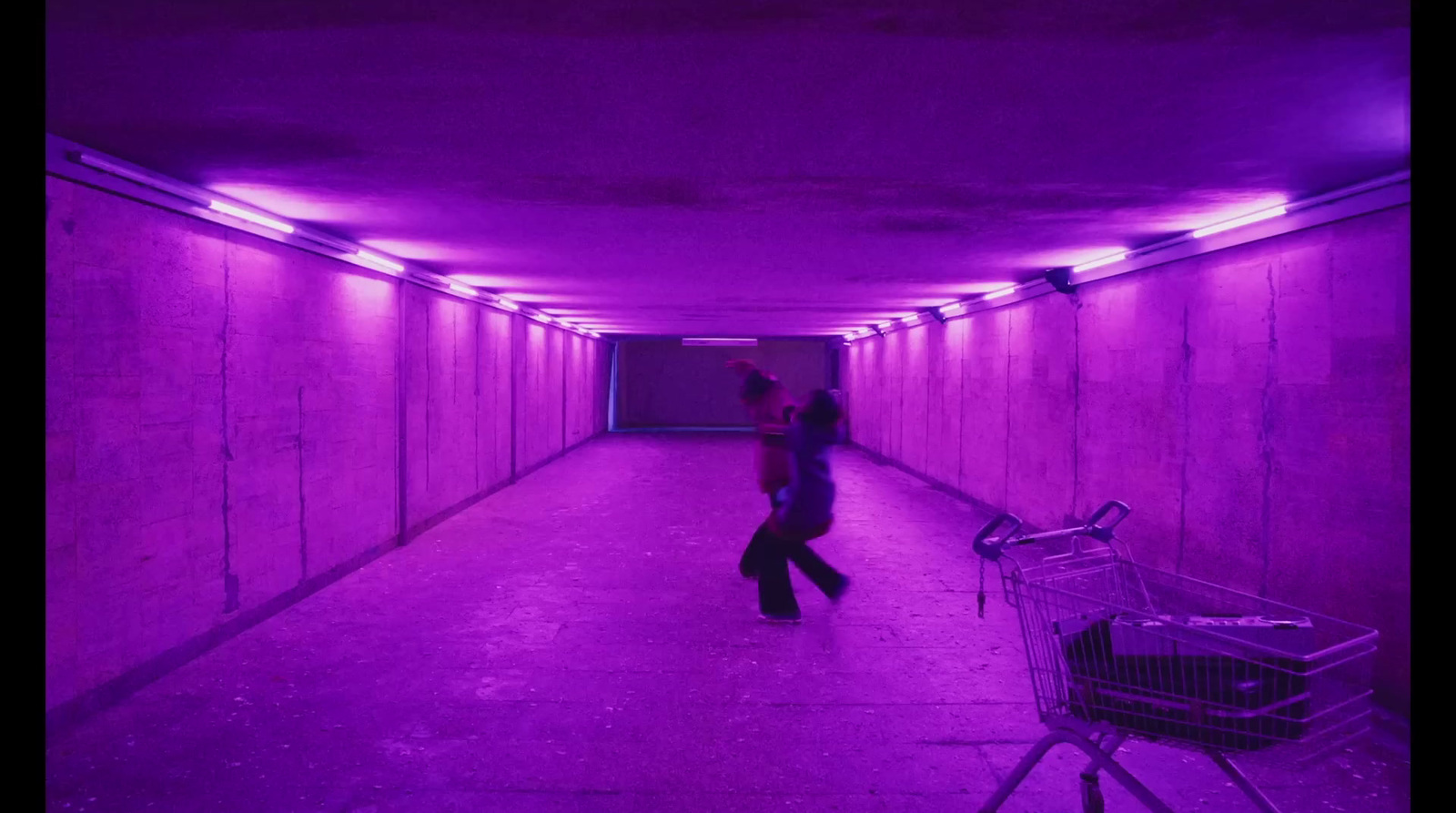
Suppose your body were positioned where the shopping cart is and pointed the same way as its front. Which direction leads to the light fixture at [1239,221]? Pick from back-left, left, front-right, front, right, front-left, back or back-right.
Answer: back-left

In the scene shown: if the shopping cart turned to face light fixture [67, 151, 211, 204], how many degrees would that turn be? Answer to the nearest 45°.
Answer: approximately 135° to its right

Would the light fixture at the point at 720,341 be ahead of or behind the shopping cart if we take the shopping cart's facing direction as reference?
behind

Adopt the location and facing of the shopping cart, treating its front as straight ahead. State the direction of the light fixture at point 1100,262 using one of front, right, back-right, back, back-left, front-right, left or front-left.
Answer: back-left

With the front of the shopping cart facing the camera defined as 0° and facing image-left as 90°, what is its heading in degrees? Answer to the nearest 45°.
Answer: approximately 315°

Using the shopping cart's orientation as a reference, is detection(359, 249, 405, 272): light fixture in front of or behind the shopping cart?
behind

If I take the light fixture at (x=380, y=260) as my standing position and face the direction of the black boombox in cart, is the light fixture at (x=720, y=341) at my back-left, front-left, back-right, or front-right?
back-left
